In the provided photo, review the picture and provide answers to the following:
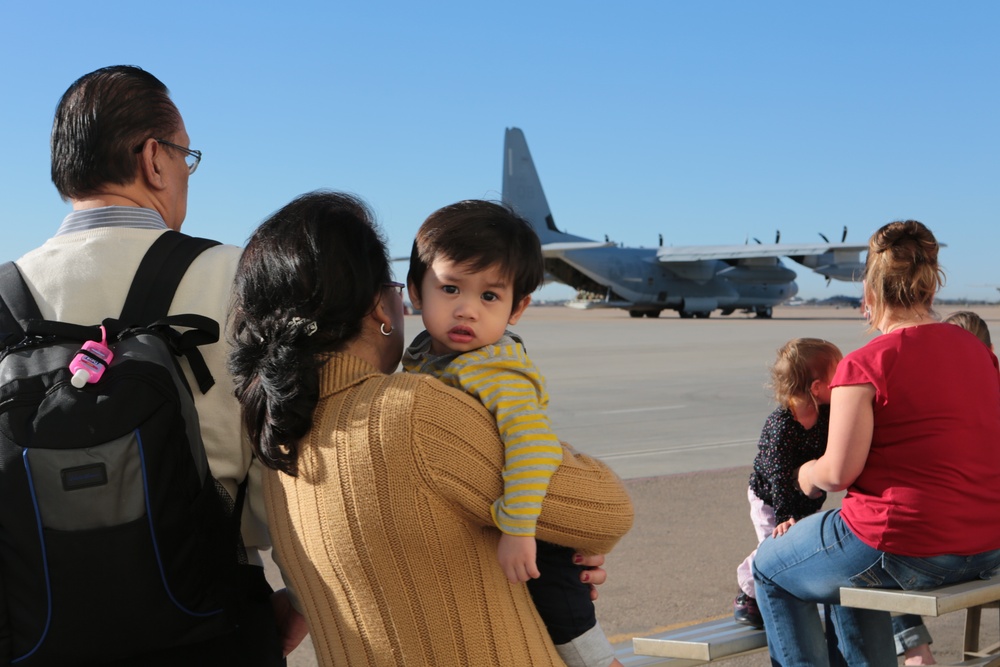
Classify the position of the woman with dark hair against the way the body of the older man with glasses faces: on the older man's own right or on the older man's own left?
on the older man's own right

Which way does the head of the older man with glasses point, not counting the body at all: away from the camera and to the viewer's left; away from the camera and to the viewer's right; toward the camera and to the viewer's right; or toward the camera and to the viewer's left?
away from the camera and to the viewer's right

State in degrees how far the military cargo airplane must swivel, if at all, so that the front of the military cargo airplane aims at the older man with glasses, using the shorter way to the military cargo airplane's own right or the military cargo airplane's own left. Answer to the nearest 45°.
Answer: approximately 135° to the military cargo airplane's own right

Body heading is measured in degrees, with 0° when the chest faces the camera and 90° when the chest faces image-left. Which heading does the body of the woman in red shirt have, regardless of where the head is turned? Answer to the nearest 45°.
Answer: approximately 135°

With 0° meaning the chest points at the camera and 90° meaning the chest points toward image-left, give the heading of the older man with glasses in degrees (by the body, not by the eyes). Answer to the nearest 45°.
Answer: approximately 225°

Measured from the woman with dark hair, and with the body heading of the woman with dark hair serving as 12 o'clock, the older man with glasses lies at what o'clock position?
The older man with glasses is roughly at 9 o'clock from the woman with dark hair.

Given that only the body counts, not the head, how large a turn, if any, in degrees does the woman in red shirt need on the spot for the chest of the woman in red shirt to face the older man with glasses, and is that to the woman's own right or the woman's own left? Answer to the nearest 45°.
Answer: approximately 90° to the woman's own left

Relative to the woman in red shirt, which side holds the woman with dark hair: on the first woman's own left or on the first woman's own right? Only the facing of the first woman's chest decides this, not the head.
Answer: on the first woman's own left

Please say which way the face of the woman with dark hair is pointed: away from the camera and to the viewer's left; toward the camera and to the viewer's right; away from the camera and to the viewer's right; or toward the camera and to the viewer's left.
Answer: away from the camera and to the viewer's right

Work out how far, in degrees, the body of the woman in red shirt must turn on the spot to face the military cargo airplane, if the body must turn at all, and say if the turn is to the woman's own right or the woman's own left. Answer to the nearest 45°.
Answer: approximately 45° to the woman's own right
